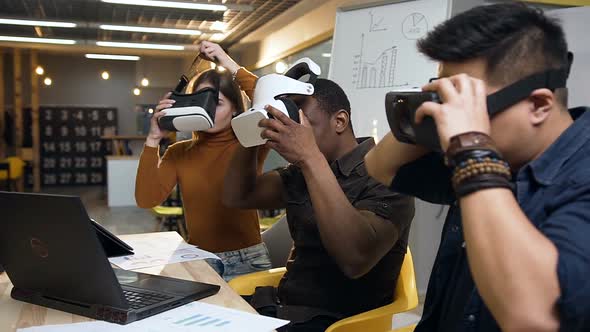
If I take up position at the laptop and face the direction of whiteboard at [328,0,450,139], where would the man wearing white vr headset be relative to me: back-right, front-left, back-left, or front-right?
front-right

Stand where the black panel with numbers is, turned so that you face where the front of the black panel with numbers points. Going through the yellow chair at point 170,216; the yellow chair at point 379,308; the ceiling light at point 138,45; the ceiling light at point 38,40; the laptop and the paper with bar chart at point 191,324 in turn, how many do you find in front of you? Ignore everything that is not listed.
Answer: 6

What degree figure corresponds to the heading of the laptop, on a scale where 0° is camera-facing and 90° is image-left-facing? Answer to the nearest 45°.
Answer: approximately 225°

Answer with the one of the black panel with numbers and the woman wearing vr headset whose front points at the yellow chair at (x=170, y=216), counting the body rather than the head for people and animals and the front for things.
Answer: the black panel with numbers

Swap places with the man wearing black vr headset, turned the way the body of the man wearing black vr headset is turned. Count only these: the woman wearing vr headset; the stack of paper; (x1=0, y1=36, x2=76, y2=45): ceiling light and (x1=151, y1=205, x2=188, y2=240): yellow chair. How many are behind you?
0

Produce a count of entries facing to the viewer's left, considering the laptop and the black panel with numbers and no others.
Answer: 0

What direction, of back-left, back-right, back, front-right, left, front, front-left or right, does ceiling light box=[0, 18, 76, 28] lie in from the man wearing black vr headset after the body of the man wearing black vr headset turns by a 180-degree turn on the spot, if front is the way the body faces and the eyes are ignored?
back-left

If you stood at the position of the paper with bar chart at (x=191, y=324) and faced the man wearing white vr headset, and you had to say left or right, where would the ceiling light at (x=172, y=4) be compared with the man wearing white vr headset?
left

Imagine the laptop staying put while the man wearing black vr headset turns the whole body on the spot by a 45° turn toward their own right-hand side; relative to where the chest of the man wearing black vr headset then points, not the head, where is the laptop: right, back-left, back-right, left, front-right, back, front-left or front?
front-left

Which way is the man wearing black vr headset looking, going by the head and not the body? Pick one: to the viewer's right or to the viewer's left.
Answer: to the viewer's left

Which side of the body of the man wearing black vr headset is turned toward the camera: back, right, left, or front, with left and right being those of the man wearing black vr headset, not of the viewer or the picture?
left

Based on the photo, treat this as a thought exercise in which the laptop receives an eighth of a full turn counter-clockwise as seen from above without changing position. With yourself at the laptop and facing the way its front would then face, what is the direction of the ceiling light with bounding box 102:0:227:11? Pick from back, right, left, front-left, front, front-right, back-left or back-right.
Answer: front

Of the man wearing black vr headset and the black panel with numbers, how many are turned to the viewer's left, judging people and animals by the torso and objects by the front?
1

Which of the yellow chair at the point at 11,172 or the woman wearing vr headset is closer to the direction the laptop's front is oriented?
the woman wearing vr headset

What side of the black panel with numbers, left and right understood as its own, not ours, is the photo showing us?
front

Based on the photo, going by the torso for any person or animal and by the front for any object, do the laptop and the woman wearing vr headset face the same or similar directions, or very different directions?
very different directions

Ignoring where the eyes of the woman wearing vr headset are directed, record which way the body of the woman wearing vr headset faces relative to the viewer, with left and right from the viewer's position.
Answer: facing the viewer and to the left of the viewer
